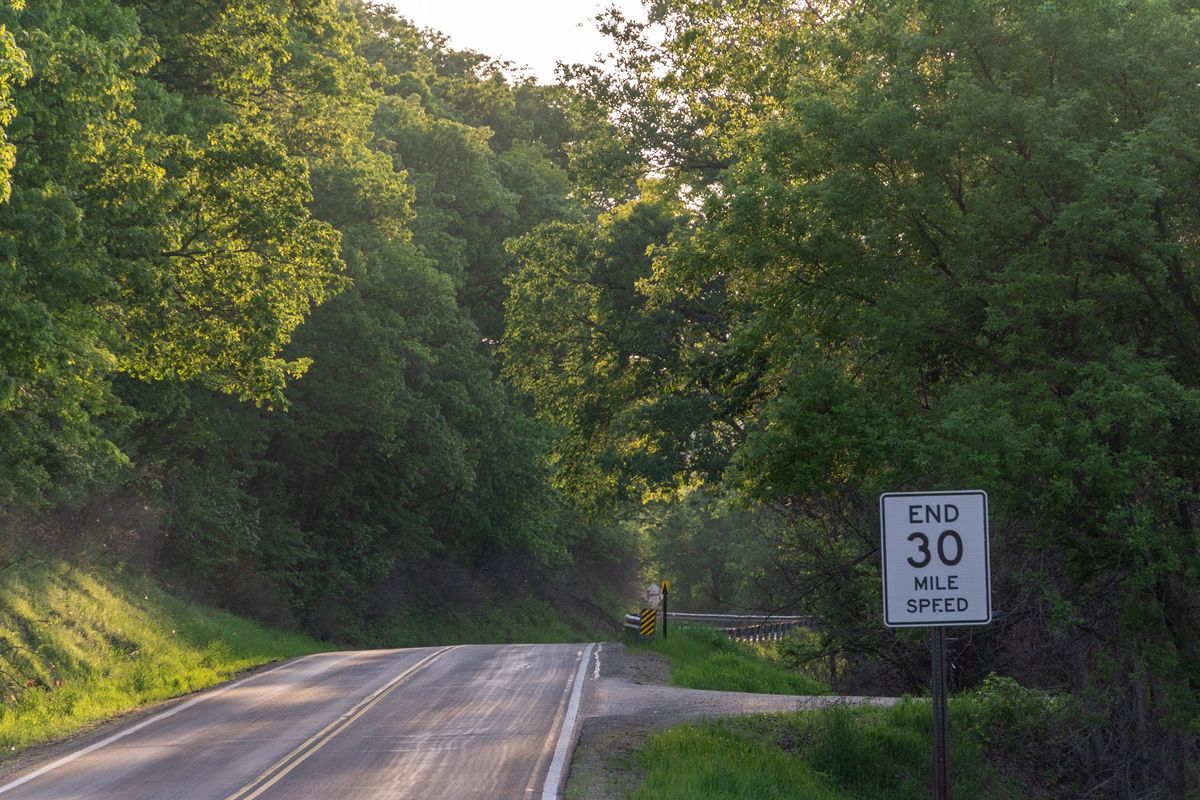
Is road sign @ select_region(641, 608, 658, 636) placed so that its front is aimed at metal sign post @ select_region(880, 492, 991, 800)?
yes

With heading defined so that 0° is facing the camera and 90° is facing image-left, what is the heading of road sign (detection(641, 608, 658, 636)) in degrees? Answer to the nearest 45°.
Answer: approximately 0°
